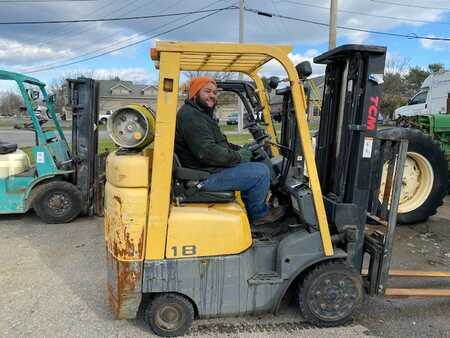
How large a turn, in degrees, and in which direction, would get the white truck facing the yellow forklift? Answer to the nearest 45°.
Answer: approximately 90° to its left

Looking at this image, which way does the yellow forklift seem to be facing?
to the viewer's right

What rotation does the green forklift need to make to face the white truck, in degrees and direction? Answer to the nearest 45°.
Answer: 0° — it already faces it

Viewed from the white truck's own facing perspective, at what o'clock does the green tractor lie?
The green tractor is roughly at 9 o'clock from the white truck.

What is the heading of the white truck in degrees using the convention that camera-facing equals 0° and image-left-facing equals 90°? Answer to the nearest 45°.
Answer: approximately 90°

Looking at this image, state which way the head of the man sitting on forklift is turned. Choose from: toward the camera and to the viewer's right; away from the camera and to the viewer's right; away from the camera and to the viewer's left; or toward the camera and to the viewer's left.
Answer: toward the camera and to the viewer's right

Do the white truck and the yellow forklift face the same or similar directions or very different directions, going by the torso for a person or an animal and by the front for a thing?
very different directions

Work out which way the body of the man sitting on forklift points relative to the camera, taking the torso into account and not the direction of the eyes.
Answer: to the viewer's right

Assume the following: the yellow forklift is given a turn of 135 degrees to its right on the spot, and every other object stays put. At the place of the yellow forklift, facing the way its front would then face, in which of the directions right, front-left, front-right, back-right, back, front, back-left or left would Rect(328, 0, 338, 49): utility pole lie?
back-right

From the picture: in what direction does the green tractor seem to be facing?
to the viewer's right

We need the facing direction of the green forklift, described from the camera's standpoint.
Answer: facing to the right of the viewer

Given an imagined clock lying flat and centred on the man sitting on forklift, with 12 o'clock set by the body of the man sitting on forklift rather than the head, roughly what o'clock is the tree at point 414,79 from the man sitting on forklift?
The tree is roughly at 10 o'clock from the man sitting on forklift.

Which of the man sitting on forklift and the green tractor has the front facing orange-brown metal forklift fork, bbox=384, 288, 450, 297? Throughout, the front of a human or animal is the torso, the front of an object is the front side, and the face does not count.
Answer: the man sitting on forklift
